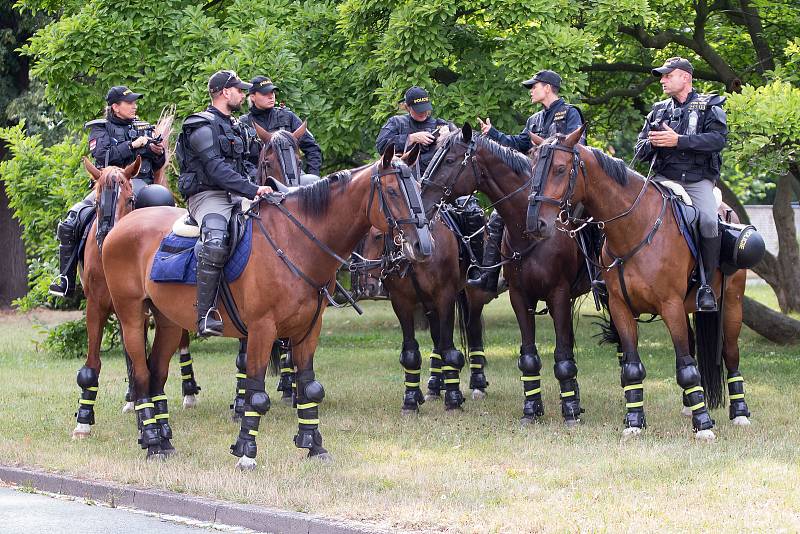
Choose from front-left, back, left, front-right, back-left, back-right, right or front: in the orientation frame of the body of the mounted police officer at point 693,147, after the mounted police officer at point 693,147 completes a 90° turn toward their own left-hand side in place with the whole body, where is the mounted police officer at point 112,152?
back-right

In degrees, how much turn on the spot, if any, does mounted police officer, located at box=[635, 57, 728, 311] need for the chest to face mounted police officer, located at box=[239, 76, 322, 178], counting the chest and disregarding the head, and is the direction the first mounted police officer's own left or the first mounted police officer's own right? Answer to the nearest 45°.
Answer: approximately 45° to the first mounted police officer's own right

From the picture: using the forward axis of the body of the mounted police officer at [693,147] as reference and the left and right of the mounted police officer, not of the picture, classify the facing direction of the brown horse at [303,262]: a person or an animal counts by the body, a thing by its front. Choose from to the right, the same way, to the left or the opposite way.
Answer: to the left

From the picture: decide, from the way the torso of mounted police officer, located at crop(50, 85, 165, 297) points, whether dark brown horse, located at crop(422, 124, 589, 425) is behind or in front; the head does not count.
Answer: in front

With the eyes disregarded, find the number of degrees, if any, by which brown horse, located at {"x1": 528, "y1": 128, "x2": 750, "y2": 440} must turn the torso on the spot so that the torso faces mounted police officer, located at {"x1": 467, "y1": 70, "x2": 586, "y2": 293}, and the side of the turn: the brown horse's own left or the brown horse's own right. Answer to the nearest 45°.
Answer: approximately 90° to the brown horse's own right

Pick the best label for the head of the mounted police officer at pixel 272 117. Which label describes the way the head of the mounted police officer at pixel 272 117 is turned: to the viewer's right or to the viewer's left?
to the viewer's right

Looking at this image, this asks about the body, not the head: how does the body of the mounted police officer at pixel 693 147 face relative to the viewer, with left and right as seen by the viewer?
facing the viewer and to the left of the viewer

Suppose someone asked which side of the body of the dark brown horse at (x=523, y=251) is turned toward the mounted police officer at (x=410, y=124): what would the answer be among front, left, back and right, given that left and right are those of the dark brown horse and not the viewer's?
right

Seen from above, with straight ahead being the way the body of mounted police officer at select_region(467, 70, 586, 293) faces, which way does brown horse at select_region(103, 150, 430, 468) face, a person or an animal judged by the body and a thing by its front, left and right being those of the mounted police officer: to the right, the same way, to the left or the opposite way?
to the left

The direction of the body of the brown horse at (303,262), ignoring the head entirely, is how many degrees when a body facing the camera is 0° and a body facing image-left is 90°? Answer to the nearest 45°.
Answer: approximately 315°

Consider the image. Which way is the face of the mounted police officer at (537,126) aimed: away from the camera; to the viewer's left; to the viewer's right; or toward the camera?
to the viewer's left

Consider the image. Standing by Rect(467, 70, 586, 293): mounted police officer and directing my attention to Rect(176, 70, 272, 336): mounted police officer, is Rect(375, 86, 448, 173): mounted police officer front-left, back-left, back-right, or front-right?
front-right

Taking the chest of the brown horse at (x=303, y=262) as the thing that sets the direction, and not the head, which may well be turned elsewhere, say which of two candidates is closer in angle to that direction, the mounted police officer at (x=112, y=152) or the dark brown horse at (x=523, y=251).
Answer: the dark brown horse

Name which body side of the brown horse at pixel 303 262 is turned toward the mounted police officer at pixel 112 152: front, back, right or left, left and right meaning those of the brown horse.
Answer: back

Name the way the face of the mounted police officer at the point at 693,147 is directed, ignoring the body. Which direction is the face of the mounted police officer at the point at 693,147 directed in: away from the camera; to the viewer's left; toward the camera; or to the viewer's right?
to the viewer's left

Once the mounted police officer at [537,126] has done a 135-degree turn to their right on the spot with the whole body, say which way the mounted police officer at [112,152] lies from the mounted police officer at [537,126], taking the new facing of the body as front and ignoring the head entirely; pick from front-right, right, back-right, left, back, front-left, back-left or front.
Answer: left
